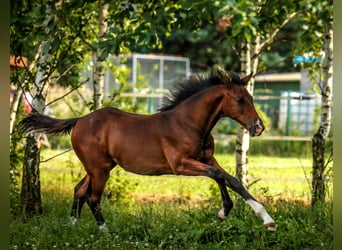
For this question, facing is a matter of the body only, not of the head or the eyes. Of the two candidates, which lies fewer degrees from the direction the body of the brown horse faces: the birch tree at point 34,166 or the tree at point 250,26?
the tree

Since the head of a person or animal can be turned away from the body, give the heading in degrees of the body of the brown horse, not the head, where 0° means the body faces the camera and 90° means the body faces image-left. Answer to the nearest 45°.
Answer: approximately 270°

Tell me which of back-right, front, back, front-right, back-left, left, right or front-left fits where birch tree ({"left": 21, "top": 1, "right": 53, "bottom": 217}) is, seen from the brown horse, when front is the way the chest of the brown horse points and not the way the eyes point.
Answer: back-left

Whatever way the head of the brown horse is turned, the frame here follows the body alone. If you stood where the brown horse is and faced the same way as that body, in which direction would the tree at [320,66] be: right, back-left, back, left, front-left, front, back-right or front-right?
front-left

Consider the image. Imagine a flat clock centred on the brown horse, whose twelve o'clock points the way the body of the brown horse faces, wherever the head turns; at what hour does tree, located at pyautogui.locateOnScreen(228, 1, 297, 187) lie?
The tree is roughly at 10 o'clock from the brown horse.

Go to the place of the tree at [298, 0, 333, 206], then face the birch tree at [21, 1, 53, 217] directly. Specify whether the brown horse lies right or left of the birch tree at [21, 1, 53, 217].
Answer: left

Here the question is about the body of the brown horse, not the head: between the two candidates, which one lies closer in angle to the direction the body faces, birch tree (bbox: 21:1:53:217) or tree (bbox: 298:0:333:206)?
the tree
